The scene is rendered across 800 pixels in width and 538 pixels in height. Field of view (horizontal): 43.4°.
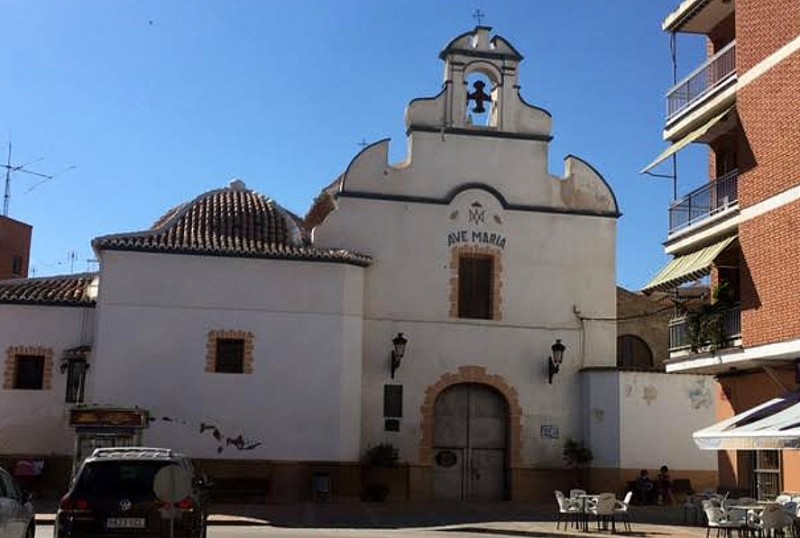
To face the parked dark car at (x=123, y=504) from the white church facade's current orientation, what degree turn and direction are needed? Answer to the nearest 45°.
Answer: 0° — it already faces it

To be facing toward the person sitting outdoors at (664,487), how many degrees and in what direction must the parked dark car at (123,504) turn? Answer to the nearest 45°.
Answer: approximately 45° to its right

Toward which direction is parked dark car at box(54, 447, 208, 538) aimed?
away from the camera

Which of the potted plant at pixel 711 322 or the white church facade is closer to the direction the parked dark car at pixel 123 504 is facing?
the white church facade

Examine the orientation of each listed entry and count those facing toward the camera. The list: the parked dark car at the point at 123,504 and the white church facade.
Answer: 1

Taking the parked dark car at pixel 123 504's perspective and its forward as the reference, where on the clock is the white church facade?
The white church facade is roughly at 1 o'clock from the parked dark car.

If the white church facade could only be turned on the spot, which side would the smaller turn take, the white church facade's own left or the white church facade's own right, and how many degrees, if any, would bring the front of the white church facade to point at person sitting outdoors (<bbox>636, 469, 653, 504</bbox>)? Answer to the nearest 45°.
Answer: approximately 90° to the white church facade's own left

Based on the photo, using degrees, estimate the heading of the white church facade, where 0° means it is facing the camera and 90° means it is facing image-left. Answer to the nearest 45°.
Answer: approximately 0°

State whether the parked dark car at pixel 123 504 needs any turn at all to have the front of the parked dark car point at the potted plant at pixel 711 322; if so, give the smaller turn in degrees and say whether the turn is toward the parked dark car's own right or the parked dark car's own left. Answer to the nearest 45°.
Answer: approximately 45° to the parked dark car's own right

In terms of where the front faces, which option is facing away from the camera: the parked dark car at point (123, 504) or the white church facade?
the parked dark car

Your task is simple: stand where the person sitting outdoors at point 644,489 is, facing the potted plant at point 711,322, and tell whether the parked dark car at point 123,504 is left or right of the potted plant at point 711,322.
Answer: right

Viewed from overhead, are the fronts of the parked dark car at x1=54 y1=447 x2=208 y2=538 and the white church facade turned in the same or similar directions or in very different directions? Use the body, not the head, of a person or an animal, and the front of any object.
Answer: very different directions

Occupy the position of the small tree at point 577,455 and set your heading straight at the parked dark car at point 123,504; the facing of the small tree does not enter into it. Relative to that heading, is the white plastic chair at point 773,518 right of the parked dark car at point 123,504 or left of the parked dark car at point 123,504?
left

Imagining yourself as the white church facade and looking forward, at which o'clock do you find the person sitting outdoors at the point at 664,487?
The person sitting outdoors is roughly at 9 o'clock from the white church facade.

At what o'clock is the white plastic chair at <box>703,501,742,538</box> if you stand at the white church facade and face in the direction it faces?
The white plastic chair is roughly at 11 o'clock from the white church facade.
